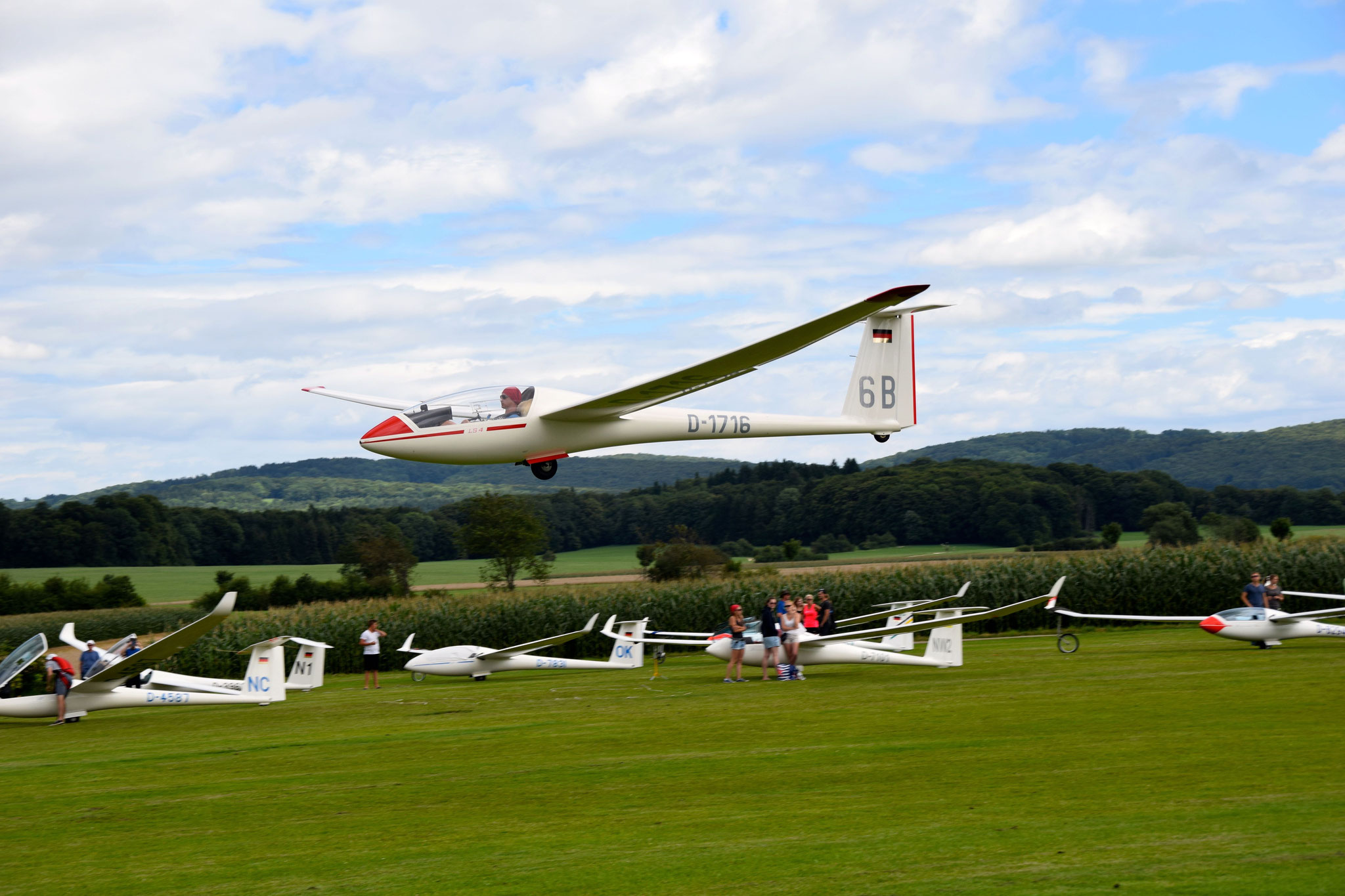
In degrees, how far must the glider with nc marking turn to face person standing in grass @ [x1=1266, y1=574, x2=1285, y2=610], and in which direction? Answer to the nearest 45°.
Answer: approximately 180°

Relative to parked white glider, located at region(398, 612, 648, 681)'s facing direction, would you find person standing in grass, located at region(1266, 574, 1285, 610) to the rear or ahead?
to the rear

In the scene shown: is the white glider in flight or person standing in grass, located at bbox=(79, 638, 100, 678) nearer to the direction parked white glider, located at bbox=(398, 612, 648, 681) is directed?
the person standing in grass

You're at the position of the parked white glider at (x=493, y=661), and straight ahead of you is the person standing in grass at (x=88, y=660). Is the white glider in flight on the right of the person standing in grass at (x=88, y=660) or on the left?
left

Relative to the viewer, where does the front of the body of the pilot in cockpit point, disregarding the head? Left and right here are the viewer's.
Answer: facing to the left of the viewer

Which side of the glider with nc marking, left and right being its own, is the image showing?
left

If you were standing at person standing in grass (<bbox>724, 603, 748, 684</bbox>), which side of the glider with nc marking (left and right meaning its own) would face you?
back

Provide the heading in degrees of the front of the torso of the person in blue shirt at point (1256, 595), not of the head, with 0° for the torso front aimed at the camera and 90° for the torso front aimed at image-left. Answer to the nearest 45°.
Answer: approximately 0°

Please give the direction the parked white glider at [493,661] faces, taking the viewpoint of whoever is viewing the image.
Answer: facing to the left of the viewer

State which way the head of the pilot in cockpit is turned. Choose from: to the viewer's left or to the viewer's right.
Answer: to the viewer's left

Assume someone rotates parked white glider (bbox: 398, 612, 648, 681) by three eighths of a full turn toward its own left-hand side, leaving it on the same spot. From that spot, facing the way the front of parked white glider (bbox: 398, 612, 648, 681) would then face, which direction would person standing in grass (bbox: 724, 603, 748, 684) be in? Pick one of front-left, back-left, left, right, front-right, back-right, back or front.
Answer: front

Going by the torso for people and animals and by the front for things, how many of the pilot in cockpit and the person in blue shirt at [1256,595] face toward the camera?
1
